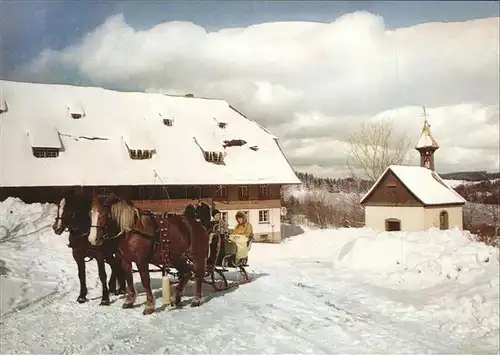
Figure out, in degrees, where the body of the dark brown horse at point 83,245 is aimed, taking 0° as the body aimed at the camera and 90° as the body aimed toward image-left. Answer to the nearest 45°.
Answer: approximately 45°

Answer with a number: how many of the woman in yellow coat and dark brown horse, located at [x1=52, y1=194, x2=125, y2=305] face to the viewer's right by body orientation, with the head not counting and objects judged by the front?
0

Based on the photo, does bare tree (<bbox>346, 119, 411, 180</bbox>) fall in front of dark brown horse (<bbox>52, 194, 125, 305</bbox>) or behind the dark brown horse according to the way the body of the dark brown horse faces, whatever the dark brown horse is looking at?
behind

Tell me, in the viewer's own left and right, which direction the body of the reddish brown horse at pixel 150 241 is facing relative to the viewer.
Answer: facing the viewer and to the left of the viewer

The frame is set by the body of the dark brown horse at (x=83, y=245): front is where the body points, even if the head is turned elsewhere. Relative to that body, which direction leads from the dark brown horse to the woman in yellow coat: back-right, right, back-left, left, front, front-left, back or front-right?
back-left

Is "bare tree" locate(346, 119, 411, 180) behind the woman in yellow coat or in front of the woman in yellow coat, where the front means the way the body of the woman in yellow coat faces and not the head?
behind

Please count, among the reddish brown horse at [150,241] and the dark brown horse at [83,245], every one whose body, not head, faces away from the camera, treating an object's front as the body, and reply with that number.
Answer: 0

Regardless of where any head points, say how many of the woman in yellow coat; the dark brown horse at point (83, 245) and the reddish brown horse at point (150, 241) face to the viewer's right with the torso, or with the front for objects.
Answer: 0
